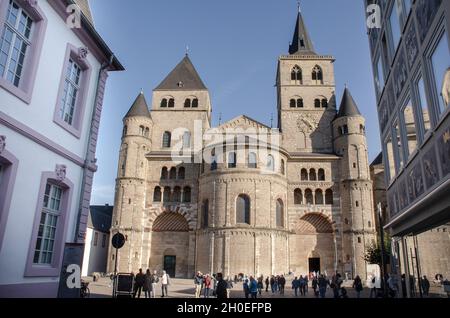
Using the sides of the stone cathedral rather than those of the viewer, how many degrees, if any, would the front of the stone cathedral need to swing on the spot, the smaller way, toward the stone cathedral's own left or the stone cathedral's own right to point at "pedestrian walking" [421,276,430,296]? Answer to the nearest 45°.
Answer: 0° — it already faces them

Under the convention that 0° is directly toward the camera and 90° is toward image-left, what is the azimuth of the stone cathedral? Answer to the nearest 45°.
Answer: approximately 0°
